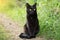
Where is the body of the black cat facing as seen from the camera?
toward the camera
